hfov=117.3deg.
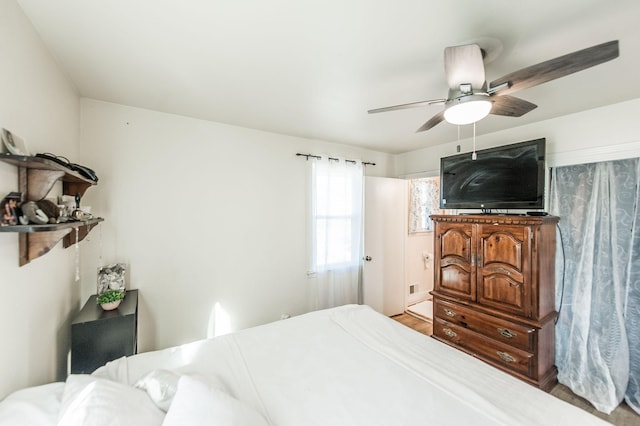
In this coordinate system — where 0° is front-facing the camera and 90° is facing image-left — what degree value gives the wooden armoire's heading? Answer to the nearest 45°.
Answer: approximately 45°

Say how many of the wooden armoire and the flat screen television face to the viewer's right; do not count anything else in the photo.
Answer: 0

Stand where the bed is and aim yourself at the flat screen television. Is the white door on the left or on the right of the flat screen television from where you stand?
left

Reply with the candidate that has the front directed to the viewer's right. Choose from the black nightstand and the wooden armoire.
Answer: the black nightstand

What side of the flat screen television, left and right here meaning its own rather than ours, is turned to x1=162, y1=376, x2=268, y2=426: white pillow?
front

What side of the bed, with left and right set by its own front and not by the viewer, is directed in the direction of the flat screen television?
front

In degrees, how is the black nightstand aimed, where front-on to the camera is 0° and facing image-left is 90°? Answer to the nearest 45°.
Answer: approximately 270°

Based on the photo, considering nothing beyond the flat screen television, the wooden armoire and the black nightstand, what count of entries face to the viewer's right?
1

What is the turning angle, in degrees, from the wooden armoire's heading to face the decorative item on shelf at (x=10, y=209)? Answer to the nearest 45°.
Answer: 0° — it already faces it

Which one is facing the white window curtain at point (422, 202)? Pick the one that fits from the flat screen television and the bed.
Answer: the bed

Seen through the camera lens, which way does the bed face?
facing away from the viewer and to the right of the viewer

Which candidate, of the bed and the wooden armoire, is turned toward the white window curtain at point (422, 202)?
the bed

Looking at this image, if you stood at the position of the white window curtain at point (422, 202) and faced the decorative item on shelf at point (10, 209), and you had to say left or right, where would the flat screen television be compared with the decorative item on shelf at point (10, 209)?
left
